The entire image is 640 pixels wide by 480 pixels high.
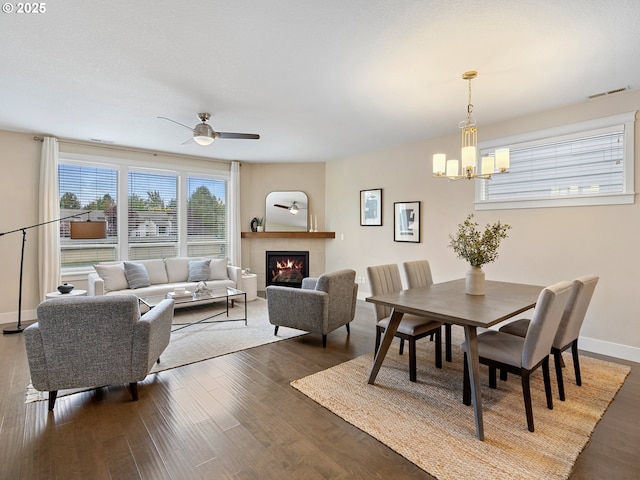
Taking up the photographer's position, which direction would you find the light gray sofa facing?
facing the viewer

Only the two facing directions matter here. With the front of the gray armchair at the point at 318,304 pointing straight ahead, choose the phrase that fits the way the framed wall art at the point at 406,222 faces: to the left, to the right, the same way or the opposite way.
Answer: to the left

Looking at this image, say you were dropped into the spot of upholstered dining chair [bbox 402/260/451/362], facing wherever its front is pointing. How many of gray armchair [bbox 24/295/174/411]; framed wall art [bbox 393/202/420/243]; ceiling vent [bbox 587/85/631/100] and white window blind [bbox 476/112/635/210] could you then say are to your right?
1

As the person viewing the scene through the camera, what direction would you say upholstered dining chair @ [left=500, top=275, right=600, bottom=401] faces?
facing away from the viewer and to the left of the viewer

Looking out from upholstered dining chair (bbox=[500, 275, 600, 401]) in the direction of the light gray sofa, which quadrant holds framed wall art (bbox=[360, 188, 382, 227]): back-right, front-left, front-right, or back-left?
front-right

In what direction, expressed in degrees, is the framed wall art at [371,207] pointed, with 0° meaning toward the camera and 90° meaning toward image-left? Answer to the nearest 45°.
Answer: approximately 45°

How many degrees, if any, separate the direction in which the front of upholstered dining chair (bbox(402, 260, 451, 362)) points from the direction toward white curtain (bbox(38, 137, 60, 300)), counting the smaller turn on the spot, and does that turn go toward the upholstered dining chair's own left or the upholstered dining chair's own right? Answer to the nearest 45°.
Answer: approximately 135° to the upholstered dining chair's own right

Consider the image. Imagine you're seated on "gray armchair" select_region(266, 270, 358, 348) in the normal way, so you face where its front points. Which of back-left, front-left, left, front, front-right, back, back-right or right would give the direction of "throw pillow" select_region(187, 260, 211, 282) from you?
front

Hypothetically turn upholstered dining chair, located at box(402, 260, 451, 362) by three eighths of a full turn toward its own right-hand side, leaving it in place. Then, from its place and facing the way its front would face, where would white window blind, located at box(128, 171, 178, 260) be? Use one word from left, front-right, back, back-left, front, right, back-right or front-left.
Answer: front

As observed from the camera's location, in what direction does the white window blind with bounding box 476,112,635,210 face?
facing the viewer and to the left of the viewer

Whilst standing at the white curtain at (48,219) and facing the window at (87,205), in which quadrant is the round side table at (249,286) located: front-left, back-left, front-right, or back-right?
front-right

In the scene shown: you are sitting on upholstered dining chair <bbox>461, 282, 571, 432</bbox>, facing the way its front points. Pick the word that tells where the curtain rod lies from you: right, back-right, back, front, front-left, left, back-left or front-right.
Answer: front-left

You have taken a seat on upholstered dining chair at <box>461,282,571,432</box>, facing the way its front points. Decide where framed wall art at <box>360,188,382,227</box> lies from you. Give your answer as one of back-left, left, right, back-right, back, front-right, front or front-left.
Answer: front

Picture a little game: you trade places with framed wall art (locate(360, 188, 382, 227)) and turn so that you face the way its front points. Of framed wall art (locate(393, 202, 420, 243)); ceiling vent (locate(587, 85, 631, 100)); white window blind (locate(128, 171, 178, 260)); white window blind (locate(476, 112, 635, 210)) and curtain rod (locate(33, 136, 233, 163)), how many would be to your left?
3

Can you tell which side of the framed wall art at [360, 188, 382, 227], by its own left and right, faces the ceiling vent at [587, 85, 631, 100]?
left
